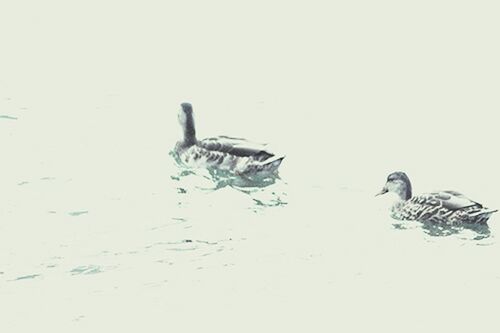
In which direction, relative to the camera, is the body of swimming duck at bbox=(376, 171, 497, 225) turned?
to the viewer's left
